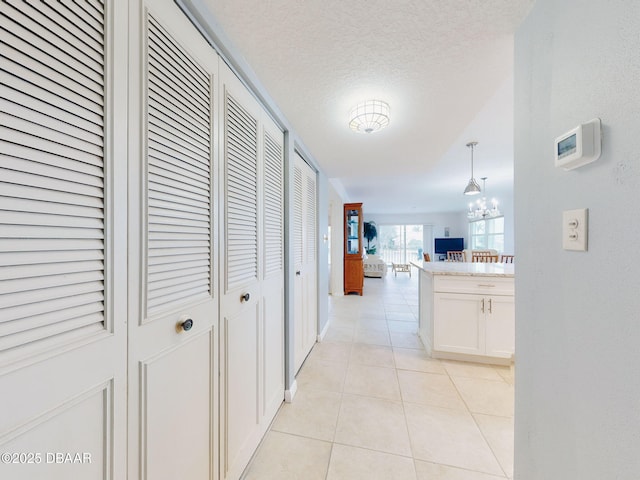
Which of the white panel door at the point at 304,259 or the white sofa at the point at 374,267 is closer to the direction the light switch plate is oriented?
the white panel door

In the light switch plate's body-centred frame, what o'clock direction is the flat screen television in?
The flat screen television is roughly at 4 o'clock from the light switch plate.

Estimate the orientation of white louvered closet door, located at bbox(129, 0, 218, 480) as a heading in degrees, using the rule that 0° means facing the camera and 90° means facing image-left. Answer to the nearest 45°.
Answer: approximately 315°

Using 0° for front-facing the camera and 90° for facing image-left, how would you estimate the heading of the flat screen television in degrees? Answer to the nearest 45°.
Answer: approximately 0°

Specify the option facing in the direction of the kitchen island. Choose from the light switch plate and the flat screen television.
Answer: the flat screen television

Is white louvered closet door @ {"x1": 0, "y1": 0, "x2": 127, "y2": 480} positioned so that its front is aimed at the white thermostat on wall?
yes

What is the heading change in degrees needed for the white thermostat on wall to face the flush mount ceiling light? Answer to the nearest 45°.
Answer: approximately 45° to its right

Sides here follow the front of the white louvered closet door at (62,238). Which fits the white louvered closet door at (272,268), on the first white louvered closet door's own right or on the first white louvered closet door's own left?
on the first white louvered closet door's own left

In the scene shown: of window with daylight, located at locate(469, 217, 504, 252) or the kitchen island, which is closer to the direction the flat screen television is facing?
the kitchen island
